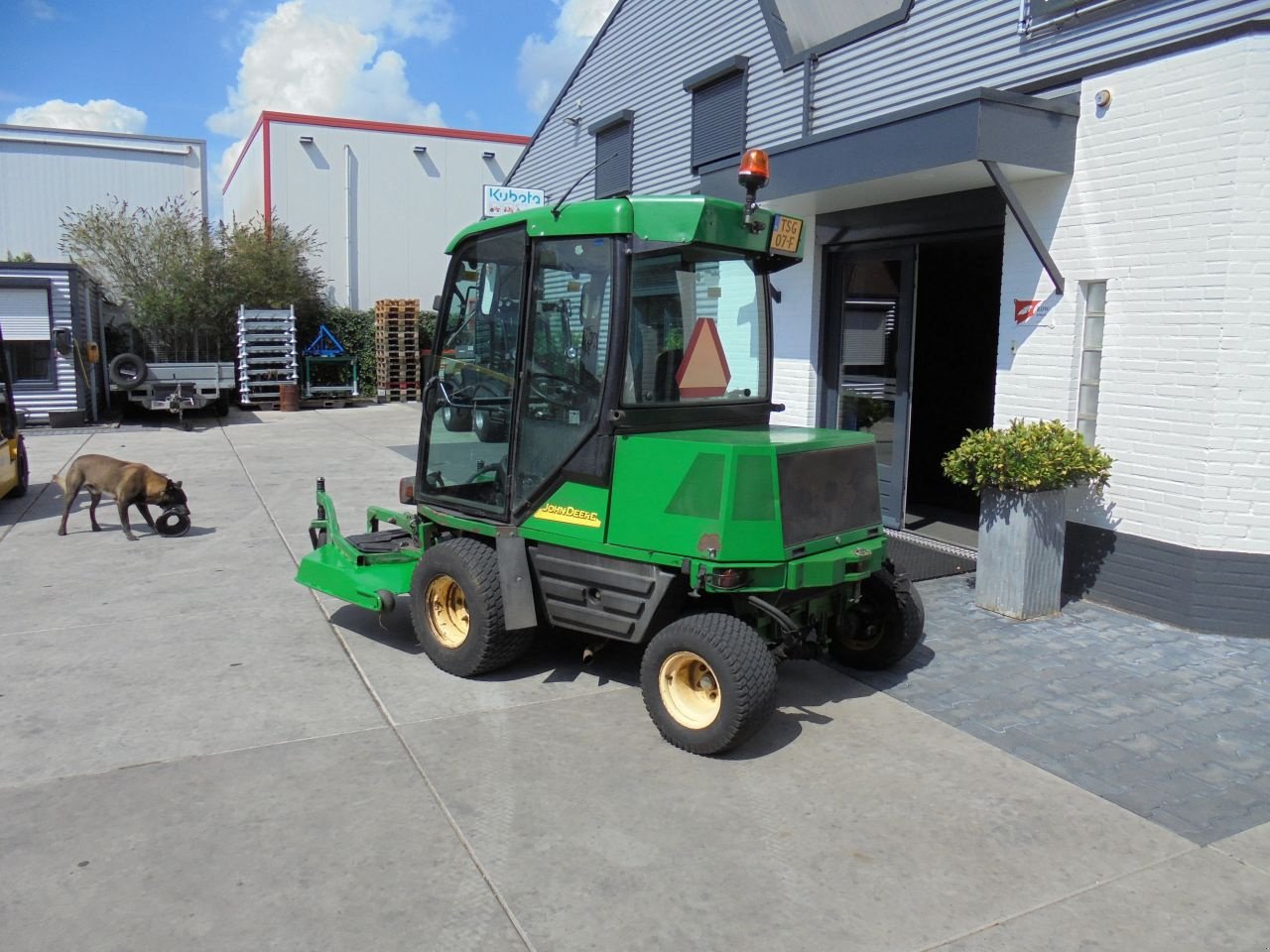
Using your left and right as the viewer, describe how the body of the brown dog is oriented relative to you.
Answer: facing to the right of the viewer

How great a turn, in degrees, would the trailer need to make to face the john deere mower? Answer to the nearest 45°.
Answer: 0° — it already faces it

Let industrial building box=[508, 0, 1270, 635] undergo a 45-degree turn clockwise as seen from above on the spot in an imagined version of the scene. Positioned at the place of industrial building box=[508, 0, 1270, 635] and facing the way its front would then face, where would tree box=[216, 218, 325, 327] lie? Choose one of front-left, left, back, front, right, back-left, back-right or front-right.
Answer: front-right

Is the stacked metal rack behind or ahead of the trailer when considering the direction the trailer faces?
behind

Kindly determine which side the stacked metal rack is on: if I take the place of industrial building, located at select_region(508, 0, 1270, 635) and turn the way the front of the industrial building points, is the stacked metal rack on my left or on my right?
on my right

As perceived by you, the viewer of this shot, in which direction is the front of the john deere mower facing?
facing away from the viewer and to the left of the viewer

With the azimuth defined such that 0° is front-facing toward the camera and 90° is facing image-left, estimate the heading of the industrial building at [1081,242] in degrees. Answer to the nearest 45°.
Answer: approximately 45°

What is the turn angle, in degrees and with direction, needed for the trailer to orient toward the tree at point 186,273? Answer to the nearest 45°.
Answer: approximately 180°

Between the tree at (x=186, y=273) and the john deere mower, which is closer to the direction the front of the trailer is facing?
the john deere mower

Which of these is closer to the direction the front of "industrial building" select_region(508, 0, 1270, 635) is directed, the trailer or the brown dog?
the brown dog

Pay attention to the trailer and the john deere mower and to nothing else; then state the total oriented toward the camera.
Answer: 1

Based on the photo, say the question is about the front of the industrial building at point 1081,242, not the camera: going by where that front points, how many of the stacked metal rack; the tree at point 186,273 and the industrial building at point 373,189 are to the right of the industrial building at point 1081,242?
3

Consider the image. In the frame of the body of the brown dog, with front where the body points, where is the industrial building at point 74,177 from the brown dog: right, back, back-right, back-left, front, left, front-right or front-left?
left

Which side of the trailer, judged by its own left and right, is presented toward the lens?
front

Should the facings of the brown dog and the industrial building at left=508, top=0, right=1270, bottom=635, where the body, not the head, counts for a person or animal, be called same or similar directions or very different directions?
very different directions

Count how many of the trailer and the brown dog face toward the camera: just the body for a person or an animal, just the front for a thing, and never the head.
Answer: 1

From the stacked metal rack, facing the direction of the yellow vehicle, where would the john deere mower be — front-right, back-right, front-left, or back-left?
front-left
